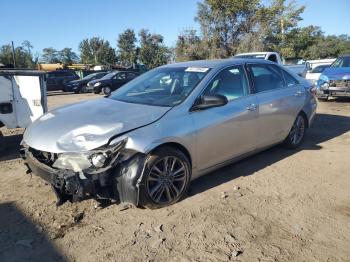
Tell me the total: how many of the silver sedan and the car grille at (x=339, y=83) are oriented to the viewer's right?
0

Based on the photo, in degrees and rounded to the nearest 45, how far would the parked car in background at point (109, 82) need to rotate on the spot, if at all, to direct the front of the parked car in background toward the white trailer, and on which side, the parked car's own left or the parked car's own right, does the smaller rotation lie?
approximately 45° to the parked car's own left

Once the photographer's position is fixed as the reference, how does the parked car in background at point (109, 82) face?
facing the viewer and to the left of the viewer

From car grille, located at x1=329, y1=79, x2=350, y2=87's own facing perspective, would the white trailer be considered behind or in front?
in front

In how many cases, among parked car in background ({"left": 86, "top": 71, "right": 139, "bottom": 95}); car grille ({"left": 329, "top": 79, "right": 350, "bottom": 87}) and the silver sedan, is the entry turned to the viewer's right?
0

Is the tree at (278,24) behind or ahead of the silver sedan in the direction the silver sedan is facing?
behind

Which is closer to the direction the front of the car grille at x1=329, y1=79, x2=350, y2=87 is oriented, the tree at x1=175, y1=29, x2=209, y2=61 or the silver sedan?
the silver sedan

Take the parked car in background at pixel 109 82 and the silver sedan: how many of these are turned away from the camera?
0

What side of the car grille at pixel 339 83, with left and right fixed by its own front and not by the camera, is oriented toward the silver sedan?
front

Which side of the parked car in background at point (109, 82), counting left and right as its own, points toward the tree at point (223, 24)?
back

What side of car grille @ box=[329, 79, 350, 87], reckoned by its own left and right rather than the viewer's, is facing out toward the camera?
front

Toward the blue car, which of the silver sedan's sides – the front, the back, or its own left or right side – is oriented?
back
